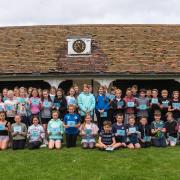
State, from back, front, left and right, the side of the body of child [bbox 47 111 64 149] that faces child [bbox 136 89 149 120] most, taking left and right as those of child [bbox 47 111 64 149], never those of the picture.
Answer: left

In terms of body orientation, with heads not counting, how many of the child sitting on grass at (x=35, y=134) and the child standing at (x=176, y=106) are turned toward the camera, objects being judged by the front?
2

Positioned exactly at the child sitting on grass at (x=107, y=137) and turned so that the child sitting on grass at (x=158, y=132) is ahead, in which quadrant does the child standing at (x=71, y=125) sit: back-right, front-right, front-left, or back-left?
back-left

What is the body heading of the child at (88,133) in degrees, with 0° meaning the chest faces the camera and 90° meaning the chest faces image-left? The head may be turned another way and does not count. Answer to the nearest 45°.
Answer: approximately 0°
